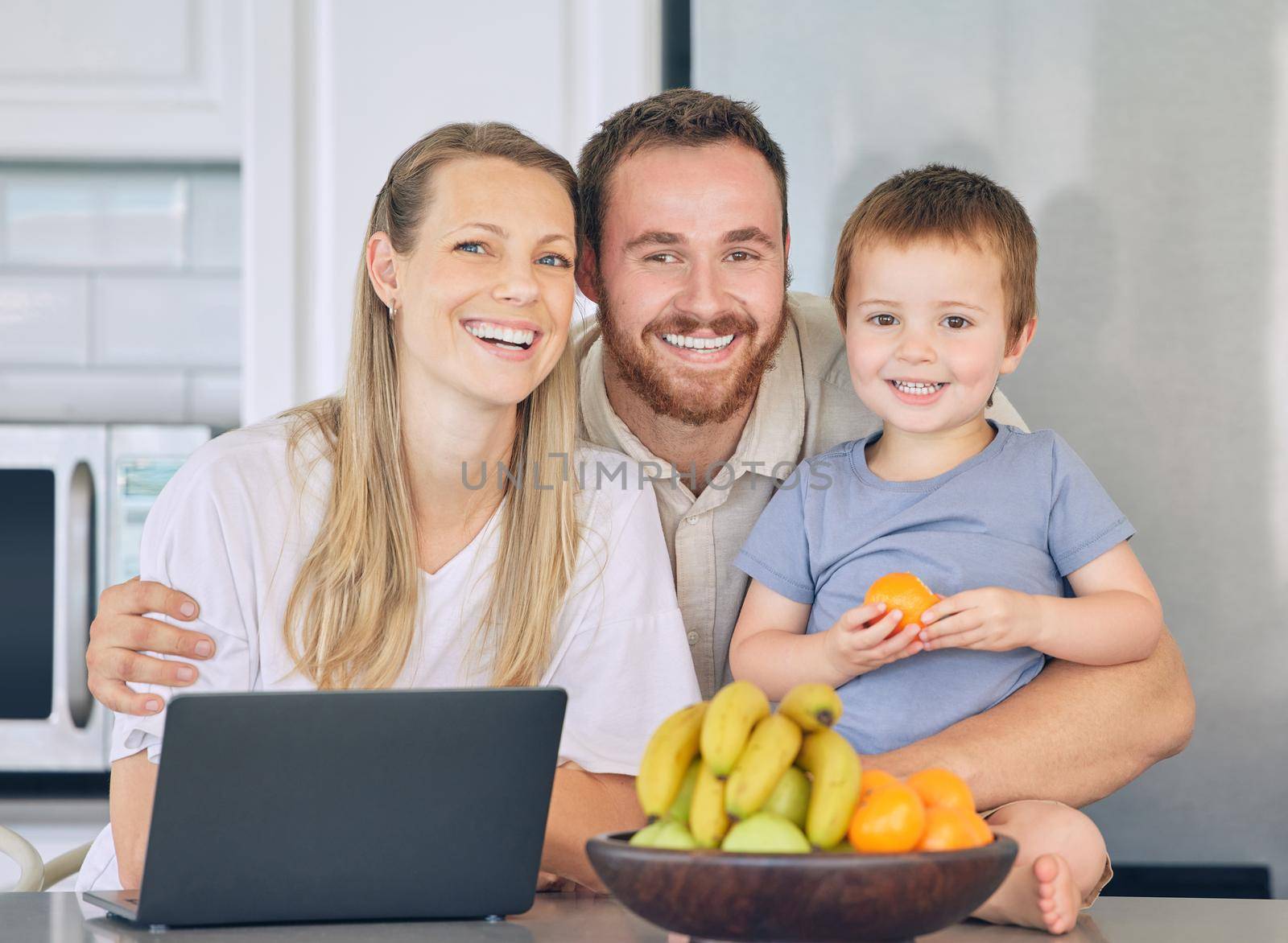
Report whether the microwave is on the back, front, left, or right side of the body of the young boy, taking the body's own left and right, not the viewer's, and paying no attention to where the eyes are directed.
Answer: right

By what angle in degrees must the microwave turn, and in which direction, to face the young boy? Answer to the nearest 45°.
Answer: approximately 45° to its left

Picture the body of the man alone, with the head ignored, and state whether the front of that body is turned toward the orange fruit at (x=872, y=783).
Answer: yes

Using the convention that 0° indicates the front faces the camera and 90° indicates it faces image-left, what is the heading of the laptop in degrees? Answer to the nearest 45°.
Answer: approximately 180°

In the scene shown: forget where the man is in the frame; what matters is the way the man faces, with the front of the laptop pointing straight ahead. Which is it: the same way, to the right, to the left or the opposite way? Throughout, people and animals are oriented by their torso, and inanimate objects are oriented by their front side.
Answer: the opposite way

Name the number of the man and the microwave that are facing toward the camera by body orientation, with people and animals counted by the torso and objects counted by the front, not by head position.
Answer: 2
